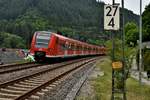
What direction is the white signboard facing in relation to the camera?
toward the camera
